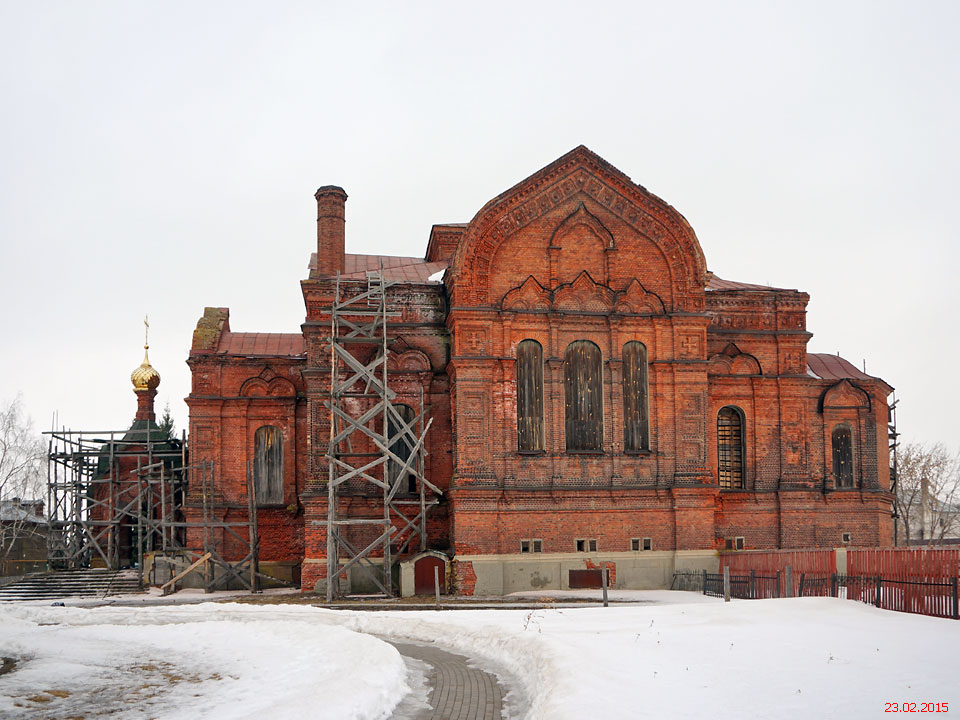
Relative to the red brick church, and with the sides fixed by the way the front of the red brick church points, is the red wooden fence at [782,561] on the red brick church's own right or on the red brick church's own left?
on the red brick church's own left

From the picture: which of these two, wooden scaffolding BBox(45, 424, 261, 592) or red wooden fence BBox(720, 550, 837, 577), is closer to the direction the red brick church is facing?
the wooden scaffolding

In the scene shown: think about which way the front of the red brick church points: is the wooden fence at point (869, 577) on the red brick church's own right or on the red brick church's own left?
on the red brick church's own left

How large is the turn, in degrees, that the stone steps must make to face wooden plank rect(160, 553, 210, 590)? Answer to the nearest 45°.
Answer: approximately 45° to its left

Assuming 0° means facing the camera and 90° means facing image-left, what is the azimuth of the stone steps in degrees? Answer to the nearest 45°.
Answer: approximately 0°

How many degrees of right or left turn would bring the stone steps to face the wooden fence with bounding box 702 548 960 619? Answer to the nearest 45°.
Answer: approximately 45° to its left

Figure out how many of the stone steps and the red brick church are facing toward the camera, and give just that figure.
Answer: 1
